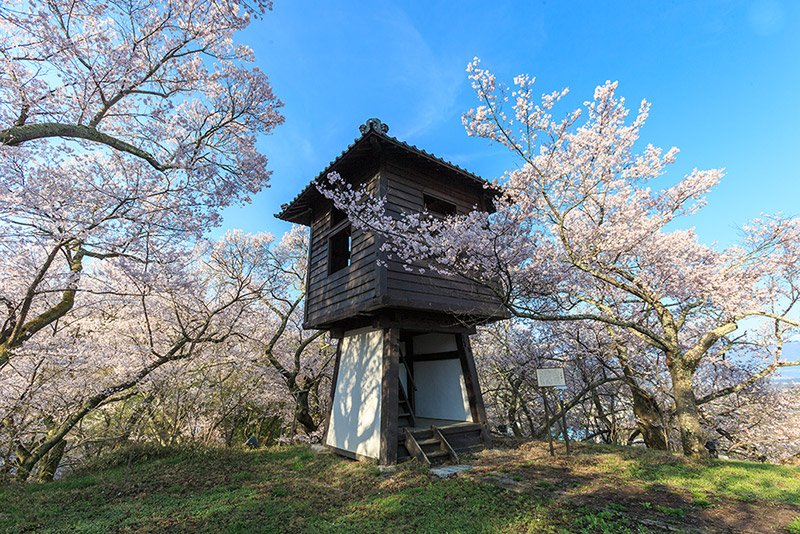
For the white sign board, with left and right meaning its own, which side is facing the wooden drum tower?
right

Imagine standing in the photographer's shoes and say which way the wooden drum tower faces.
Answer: facing the viewer and to the right of the viewer

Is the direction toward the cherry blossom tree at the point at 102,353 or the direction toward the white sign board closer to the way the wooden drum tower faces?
the white sign board

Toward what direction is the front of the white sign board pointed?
toward the camera

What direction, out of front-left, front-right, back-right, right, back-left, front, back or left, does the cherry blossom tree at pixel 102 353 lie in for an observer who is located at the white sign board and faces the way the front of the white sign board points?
right

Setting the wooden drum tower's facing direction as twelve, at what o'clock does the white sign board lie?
The white sign board is roughly at 11 o'clock from the wooden drum tower.

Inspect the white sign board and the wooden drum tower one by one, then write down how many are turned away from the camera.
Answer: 0

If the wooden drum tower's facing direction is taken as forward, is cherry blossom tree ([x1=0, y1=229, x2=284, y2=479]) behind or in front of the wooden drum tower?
behind
